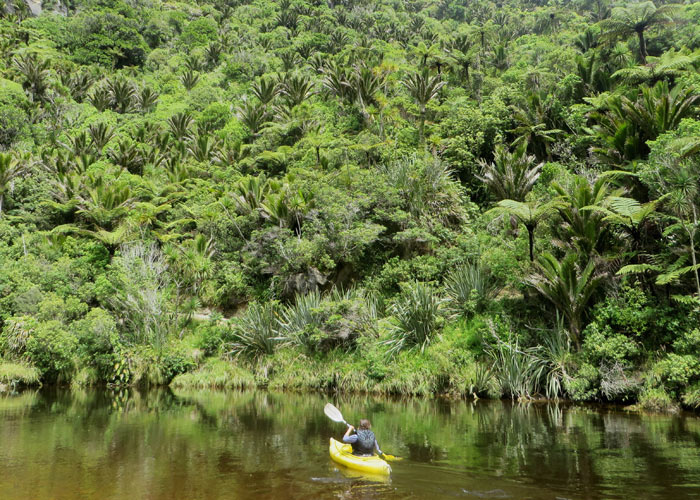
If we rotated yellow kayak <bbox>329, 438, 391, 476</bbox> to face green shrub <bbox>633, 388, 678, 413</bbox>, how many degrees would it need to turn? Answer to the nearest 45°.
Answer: approximately 90° to its right

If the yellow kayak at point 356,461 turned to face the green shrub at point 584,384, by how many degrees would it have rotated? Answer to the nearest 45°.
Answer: approximately 90° to its right

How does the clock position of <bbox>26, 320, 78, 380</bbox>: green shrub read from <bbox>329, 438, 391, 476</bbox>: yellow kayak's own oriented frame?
The green shrub is roughly at 12 o'clock from the yellow kayak.

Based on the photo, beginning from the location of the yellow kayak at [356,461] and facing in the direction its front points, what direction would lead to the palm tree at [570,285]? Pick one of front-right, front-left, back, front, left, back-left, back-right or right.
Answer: right

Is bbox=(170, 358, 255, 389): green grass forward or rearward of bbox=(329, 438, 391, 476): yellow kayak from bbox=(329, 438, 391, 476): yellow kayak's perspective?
forward

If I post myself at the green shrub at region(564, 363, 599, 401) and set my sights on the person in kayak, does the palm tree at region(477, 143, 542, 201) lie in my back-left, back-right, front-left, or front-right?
back-right

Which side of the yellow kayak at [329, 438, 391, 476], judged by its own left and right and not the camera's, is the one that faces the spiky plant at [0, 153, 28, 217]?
front

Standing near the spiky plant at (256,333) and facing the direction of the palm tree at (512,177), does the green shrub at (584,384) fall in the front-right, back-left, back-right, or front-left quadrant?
front-right

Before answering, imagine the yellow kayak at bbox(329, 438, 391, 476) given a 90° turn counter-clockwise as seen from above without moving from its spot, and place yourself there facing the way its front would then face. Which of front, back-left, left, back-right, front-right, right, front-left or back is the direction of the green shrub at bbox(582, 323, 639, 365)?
back

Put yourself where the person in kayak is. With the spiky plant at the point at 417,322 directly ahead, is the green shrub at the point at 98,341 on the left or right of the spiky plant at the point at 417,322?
left

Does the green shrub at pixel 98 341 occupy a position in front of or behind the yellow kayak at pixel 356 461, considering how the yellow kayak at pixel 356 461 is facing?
in front

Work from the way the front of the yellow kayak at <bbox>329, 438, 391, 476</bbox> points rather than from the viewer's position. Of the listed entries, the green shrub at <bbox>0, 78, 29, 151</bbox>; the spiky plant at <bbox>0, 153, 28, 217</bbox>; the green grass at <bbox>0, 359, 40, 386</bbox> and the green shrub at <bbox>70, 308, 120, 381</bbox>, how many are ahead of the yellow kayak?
4

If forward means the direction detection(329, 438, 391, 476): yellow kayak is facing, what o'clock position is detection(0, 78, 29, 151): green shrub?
The green shrub is roughly at 12 o'clock from the yellow kayak.

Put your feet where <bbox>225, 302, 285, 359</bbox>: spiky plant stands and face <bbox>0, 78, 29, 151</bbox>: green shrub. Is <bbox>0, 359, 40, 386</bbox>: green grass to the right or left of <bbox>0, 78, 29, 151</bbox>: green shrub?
left

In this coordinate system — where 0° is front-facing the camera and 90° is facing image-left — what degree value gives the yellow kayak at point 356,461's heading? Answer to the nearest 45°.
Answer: approximately 135°

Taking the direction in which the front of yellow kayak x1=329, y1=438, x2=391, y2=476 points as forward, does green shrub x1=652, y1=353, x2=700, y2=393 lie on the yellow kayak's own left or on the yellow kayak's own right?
on the yellow kayak's own right
